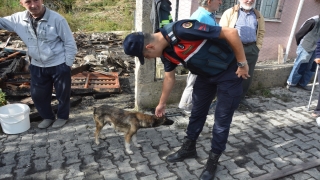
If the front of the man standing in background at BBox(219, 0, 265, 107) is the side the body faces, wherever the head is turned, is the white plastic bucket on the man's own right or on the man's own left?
on the man's own right

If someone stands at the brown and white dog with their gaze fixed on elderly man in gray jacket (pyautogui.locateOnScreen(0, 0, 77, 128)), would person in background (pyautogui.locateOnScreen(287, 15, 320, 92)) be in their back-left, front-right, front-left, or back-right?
back-right

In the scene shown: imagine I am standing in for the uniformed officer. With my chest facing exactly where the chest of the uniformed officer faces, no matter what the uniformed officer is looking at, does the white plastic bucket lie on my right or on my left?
on my right

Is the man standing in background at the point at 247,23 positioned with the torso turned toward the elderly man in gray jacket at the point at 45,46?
no

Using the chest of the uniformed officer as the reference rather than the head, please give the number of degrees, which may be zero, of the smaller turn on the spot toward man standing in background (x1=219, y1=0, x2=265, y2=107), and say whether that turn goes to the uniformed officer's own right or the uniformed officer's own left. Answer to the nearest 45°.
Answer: approximately 135° to the uniformed officer's own right

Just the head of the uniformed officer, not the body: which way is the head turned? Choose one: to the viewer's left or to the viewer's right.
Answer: to the viewer's left

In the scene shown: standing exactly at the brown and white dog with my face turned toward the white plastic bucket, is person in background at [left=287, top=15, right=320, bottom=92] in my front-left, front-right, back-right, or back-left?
back-right

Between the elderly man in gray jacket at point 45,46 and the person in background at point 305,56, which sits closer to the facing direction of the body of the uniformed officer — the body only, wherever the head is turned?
the elderly man in gray jacket

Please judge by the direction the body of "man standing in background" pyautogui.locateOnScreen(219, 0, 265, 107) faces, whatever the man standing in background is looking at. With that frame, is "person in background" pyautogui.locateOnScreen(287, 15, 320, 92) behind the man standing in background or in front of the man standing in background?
behind

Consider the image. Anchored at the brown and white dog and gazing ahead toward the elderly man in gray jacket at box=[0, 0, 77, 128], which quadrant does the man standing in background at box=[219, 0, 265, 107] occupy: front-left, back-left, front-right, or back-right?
back-right

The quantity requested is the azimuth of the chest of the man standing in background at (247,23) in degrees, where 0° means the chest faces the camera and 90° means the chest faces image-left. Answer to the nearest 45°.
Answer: approximately 0°

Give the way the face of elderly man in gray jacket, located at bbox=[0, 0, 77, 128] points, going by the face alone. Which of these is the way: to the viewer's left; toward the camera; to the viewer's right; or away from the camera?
toward the camera

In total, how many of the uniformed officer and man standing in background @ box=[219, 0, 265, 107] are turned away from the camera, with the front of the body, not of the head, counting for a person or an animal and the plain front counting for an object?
0

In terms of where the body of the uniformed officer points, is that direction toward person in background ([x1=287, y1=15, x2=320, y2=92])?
no
